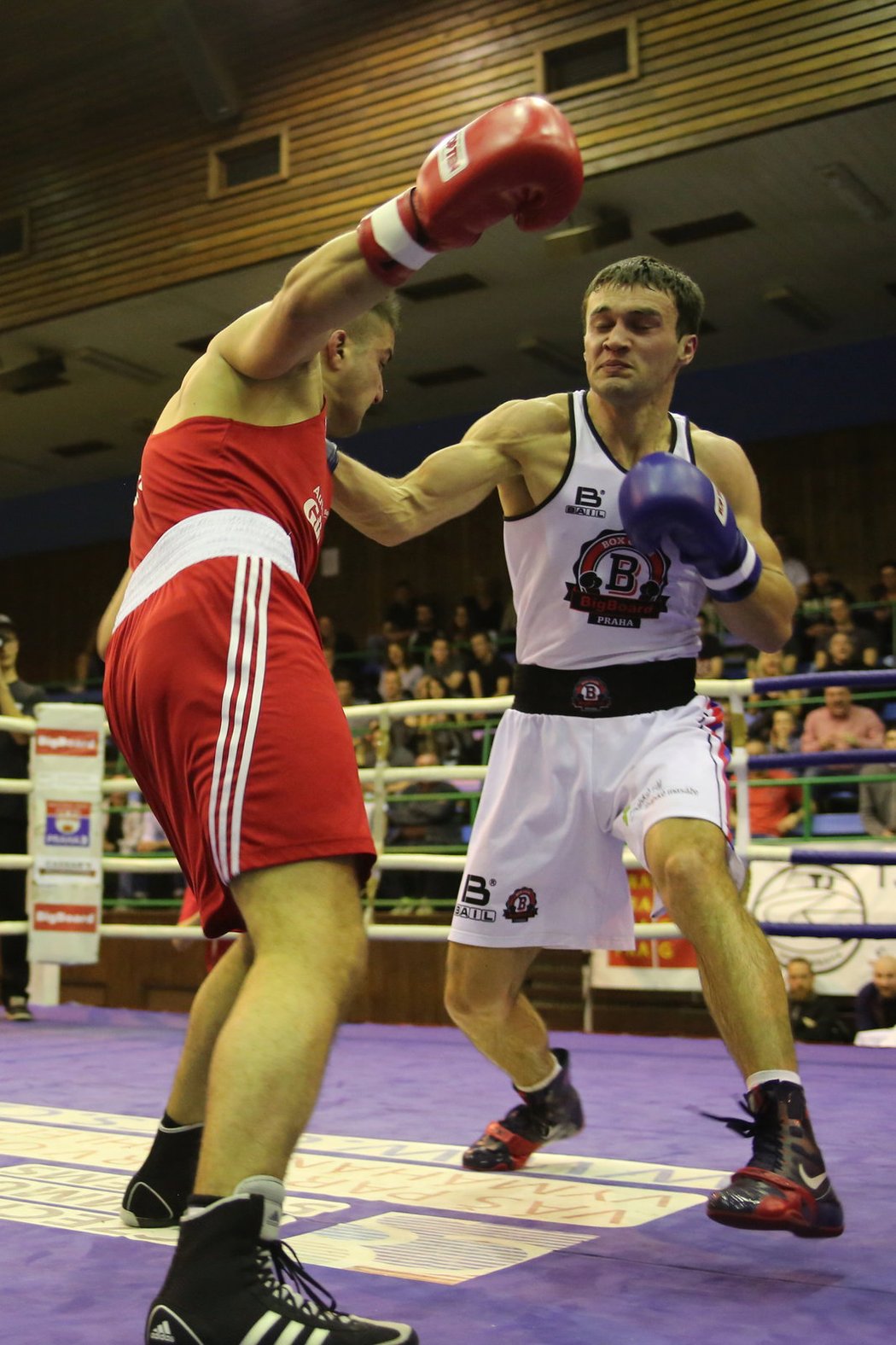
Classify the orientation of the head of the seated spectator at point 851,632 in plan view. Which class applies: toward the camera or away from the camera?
toward the camera

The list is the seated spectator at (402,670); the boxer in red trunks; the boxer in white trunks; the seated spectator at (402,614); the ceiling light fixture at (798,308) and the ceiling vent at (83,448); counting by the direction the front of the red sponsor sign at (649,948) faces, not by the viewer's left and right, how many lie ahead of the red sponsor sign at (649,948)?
2

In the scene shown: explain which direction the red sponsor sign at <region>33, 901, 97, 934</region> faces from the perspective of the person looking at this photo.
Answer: facing the viewer

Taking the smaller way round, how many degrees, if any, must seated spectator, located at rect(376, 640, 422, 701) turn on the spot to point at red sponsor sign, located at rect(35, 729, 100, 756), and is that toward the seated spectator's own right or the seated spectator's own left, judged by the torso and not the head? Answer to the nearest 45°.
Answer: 0° — they already face it

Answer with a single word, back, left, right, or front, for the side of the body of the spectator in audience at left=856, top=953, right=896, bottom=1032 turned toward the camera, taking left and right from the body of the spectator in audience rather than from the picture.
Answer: front

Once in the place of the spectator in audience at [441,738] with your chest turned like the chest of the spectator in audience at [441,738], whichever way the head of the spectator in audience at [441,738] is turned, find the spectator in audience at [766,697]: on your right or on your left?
on your left

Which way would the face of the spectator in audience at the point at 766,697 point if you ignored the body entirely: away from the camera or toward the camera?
toward the camera

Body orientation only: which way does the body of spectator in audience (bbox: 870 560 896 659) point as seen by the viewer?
toward the camera

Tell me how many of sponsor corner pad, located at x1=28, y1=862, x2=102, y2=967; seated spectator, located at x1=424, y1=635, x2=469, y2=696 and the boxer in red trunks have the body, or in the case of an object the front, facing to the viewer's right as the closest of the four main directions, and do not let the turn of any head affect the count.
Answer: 1

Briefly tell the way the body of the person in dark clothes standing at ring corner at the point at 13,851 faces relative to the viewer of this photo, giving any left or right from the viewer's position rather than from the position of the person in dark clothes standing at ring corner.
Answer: facing the viewer and to the right of the viewer

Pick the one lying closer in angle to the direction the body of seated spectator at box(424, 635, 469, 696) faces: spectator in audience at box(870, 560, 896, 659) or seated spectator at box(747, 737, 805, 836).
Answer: the seated spectator

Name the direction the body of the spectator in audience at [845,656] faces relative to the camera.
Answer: toward the camera

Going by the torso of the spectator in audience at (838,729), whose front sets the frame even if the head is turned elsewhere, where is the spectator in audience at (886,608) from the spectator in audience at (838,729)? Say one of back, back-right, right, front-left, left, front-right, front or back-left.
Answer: back

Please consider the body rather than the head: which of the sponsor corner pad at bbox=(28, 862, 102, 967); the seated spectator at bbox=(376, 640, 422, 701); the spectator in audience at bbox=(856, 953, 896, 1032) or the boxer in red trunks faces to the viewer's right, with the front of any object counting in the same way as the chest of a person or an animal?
the boxer in red trunks

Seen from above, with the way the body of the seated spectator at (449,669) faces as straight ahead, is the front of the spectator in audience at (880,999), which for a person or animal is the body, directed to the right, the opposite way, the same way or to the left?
the same way
